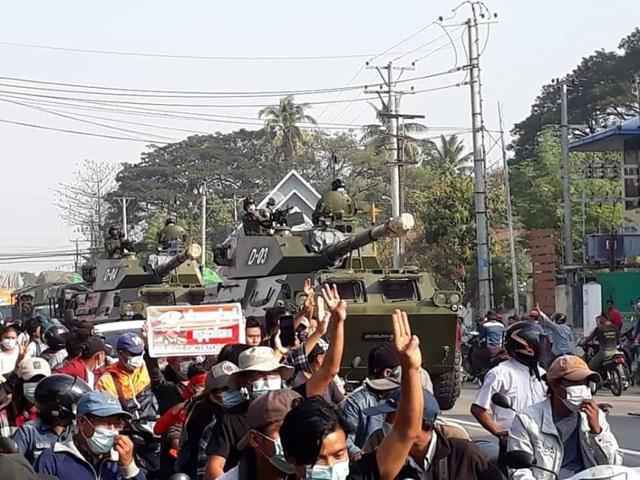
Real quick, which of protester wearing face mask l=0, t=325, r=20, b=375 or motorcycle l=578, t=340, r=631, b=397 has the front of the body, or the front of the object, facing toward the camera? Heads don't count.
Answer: the protester wearing face mask

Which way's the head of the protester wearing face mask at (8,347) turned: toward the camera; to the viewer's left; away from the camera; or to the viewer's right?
toward the camera

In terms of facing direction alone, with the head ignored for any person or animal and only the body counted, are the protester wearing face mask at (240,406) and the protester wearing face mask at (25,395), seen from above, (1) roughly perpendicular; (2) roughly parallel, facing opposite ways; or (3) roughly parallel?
roughly parallel

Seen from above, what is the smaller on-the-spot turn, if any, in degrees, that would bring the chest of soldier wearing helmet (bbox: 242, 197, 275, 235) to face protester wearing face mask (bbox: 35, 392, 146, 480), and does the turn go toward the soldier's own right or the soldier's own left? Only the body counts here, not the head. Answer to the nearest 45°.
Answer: approximately 45° to the soldier's own right

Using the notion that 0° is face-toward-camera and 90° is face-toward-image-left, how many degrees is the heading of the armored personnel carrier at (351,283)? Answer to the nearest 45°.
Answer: approximately 315°

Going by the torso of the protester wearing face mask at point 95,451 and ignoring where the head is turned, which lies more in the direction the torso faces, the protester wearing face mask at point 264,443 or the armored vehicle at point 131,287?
the protester wearing face mask
